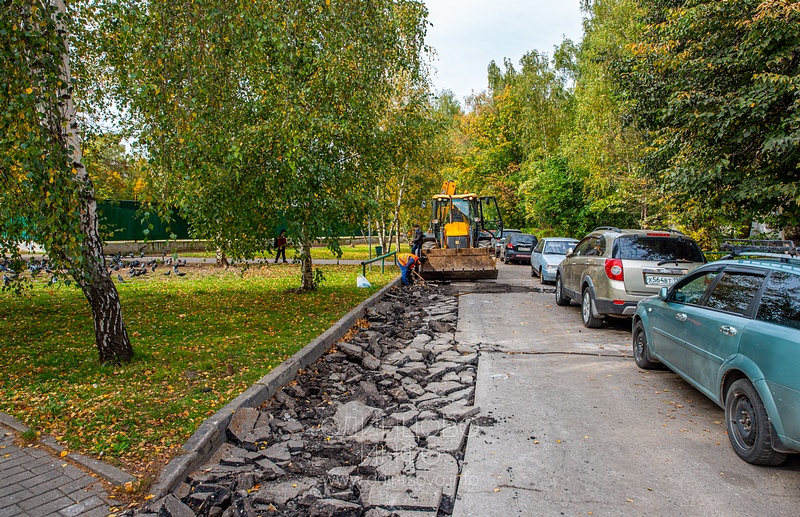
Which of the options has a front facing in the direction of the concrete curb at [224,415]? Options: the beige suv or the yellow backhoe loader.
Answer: the yellow backhoe loader

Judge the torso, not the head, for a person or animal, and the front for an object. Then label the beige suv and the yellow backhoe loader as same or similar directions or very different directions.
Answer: very different directions

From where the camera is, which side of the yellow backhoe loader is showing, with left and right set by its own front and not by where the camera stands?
front

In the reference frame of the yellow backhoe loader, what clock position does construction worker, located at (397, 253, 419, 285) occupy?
The construction worker is roughly at 1 o'clock from the yellow backhoe loader.

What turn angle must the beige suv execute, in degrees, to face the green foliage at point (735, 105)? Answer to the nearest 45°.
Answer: approximately 90° to its right

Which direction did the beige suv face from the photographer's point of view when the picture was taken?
facing away from the viewer and to the left of the viewer

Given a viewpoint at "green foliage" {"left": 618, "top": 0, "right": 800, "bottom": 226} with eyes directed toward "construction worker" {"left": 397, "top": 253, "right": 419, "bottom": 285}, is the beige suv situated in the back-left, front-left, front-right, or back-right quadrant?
front-left

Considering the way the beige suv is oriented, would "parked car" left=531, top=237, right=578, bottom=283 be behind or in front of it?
in front

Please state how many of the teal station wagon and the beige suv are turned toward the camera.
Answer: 0

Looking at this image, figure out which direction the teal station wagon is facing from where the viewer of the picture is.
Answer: facing away from the viewer and to the left of the viewer

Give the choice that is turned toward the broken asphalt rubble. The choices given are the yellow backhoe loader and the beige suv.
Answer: the yellow backhoe loader

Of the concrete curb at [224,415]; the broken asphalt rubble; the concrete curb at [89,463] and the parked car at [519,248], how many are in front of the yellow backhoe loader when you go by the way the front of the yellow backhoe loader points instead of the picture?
3

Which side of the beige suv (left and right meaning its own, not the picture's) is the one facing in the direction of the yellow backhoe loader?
front

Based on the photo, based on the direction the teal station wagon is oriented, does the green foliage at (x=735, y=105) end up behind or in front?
in front

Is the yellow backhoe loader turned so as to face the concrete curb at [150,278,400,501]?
yes

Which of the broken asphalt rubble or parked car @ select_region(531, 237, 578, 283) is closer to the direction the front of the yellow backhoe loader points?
the broken asphalt rubble

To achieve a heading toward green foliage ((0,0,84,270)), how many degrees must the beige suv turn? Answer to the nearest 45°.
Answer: approximately 90° to its left

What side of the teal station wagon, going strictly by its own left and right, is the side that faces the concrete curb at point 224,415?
left
